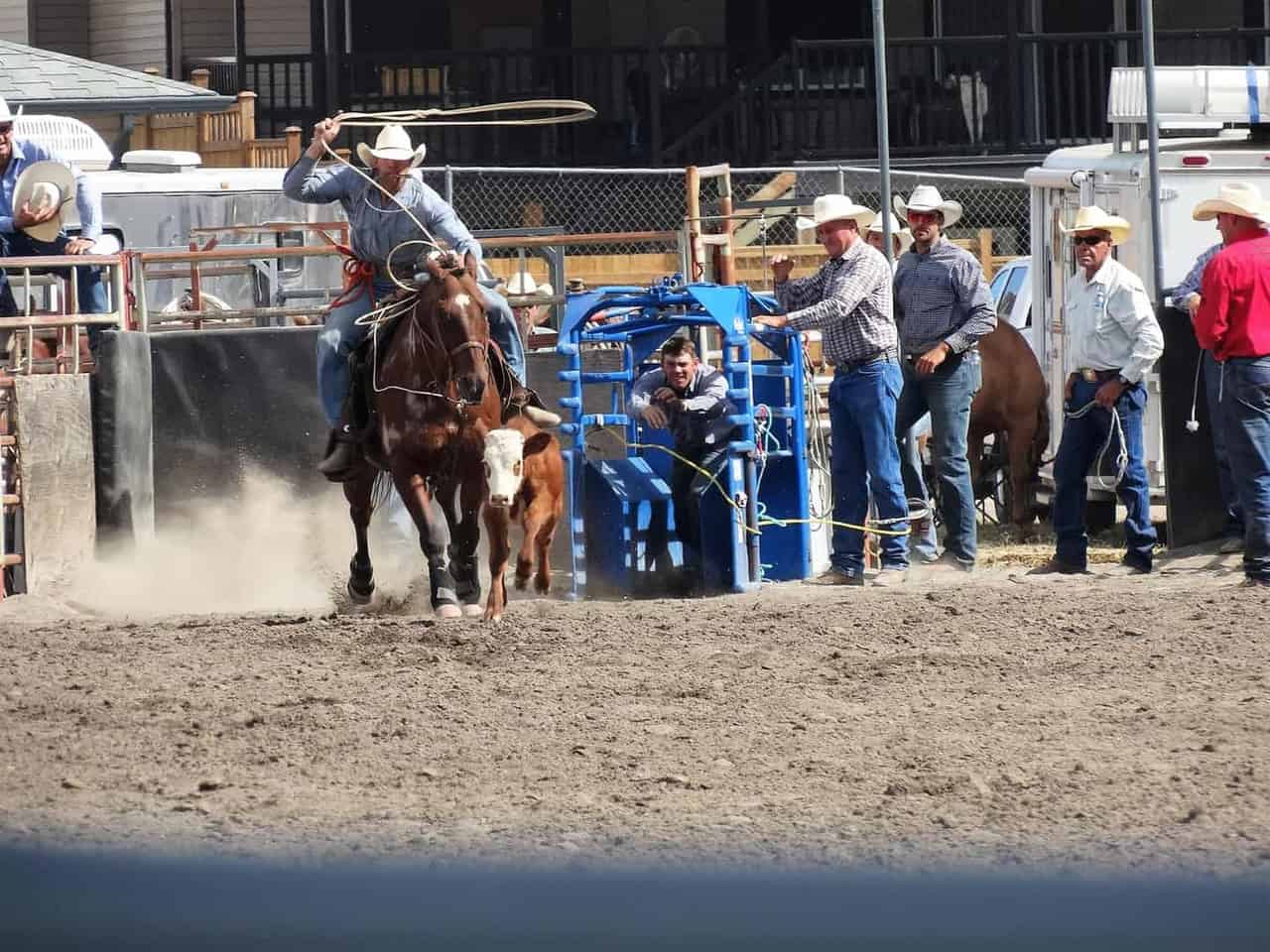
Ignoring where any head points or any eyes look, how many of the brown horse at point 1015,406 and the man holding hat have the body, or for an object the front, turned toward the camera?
1

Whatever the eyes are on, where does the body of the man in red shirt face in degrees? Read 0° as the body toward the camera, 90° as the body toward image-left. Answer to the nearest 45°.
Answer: approximately 135°

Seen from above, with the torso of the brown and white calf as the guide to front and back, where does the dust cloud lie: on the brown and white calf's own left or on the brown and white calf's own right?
on the brown and white calf's own right

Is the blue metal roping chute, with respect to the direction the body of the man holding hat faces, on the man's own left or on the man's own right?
on the man's own left

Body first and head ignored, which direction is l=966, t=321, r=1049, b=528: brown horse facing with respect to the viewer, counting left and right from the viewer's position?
facing away from the viewer and to the left of the viewer

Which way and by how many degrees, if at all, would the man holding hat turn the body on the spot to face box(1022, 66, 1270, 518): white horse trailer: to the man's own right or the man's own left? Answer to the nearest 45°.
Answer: approximately 90° to the man's own left

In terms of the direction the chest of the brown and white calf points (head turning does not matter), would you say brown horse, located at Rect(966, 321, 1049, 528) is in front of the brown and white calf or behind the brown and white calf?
behind

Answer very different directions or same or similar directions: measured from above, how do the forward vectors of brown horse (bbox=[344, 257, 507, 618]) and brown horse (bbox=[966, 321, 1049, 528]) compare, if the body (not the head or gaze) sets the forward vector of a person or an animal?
very different directions

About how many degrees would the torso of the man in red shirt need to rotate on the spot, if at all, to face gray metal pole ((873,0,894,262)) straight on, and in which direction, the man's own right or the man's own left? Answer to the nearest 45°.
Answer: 0° — they already face it

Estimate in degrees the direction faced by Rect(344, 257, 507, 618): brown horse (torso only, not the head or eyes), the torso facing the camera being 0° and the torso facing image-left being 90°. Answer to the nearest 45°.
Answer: approximately 315°
